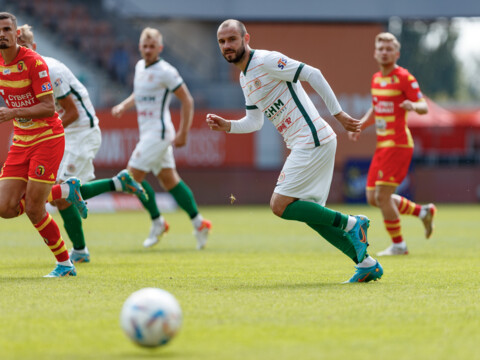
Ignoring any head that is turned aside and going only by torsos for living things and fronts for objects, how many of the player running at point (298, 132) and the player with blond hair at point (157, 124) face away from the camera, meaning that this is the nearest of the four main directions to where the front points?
0

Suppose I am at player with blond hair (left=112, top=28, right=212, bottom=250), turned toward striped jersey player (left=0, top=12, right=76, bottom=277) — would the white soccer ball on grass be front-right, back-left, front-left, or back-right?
front-left

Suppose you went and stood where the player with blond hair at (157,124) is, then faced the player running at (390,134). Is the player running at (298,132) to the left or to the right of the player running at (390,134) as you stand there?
right

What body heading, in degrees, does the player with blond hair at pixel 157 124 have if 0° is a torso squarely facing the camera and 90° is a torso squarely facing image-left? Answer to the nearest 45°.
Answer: approximately 45°

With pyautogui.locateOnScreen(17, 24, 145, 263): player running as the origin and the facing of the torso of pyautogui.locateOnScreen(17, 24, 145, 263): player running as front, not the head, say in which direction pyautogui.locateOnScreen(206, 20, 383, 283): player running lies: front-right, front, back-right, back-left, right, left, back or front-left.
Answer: back-left

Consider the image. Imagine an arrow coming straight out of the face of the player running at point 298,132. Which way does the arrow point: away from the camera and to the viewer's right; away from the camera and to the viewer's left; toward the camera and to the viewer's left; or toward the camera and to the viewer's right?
toward the camera and to the viewer's left

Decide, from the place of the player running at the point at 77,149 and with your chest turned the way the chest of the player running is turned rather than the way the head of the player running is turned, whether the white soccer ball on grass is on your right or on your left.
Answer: on your left

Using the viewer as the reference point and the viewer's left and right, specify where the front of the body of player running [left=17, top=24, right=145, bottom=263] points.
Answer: facing to the left of the viewer

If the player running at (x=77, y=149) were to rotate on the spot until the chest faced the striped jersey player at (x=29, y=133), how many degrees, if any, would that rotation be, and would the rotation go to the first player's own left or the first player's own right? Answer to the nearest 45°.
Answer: approximately 90° to the first player's own left

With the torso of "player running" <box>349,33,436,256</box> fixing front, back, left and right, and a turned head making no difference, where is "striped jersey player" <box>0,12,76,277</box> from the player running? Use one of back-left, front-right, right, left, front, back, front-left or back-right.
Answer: front

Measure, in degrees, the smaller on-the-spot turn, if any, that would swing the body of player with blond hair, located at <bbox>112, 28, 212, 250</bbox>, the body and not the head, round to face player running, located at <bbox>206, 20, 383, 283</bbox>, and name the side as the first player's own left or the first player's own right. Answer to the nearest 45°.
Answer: approximately 45° to the first player's own left

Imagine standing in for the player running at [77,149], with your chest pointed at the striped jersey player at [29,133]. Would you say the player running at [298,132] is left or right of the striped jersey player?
left

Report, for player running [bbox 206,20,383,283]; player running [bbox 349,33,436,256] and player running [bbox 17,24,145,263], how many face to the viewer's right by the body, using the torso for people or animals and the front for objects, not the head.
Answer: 0

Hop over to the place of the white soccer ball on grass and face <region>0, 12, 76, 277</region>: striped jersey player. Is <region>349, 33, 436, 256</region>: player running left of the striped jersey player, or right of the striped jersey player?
right
